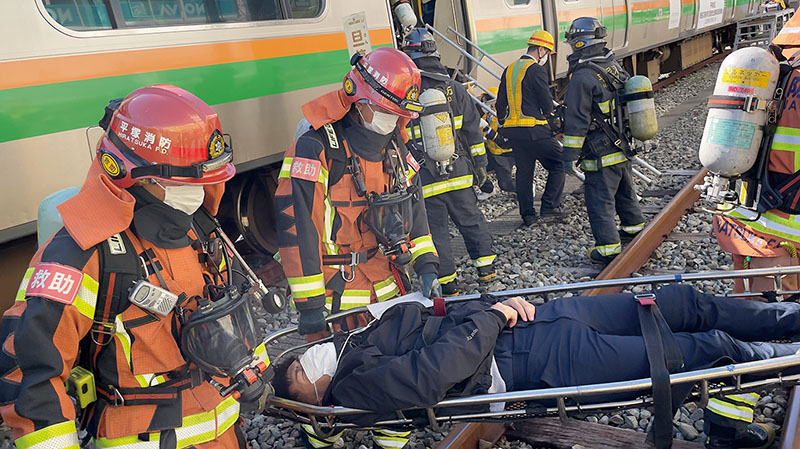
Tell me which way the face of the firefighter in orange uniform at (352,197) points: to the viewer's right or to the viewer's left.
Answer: to the viewer's right

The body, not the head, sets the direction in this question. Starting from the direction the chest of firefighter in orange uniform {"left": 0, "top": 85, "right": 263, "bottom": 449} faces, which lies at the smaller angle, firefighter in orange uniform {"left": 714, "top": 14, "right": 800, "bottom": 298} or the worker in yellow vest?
the firefighter in orange uniform

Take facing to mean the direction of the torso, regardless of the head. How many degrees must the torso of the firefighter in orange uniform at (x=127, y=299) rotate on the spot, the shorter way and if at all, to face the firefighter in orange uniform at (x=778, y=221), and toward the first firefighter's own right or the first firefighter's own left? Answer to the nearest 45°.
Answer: approximately 45° to the first firefighter's own left

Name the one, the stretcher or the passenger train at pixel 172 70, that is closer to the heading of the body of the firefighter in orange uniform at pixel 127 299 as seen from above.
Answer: the stretcher

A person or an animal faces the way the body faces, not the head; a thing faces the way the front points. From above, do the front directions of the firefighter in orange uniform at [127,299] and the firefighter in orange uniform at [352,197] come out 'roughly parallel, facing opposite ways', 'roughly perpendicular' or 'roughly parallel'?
roughly parallel

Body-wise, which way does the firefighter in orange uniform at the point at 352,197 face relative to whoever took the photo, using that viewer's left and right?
facing the viewer and to the right of the viewer

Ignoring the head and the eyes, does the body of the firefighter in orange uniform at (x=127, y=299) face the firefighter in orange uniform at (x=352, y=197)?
no

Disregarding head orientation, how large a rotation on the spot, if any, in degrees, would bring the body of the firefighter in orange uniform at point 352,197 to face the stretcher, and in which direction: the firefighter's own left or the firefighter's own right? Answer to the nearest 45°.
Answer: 0° — they already face it

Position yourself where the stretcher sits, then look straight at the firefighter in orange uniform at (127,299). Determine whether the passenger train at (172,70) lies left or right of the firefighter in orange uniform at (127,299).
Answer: right

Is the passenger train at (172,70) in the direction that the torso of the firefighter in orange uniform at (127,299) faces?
no

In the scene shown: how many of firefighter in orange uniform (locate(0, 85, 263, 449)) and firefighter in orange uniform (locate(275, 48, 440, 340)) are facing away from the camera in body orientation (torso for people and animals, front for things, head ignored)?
0

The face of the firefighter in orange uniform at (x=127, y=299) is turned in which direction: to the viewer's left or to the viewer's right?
to the viewer's right

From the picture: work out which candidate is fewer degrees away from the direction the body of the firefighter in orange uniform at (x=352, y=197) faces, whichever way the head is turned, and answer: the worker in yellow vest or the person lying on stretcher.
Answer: the person lying on stretcher

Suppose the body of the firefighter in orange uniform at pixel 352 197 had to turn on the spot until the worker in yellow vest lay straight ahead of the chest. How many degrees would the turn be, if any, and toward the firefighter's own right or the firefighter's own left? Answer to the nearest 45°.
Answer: approximately 90° to the firefighter's own left

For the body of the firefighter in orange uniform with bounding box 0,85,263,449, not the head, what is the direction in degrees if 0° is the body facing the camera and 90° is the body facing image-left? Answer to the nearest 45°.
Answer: approximately 315°
